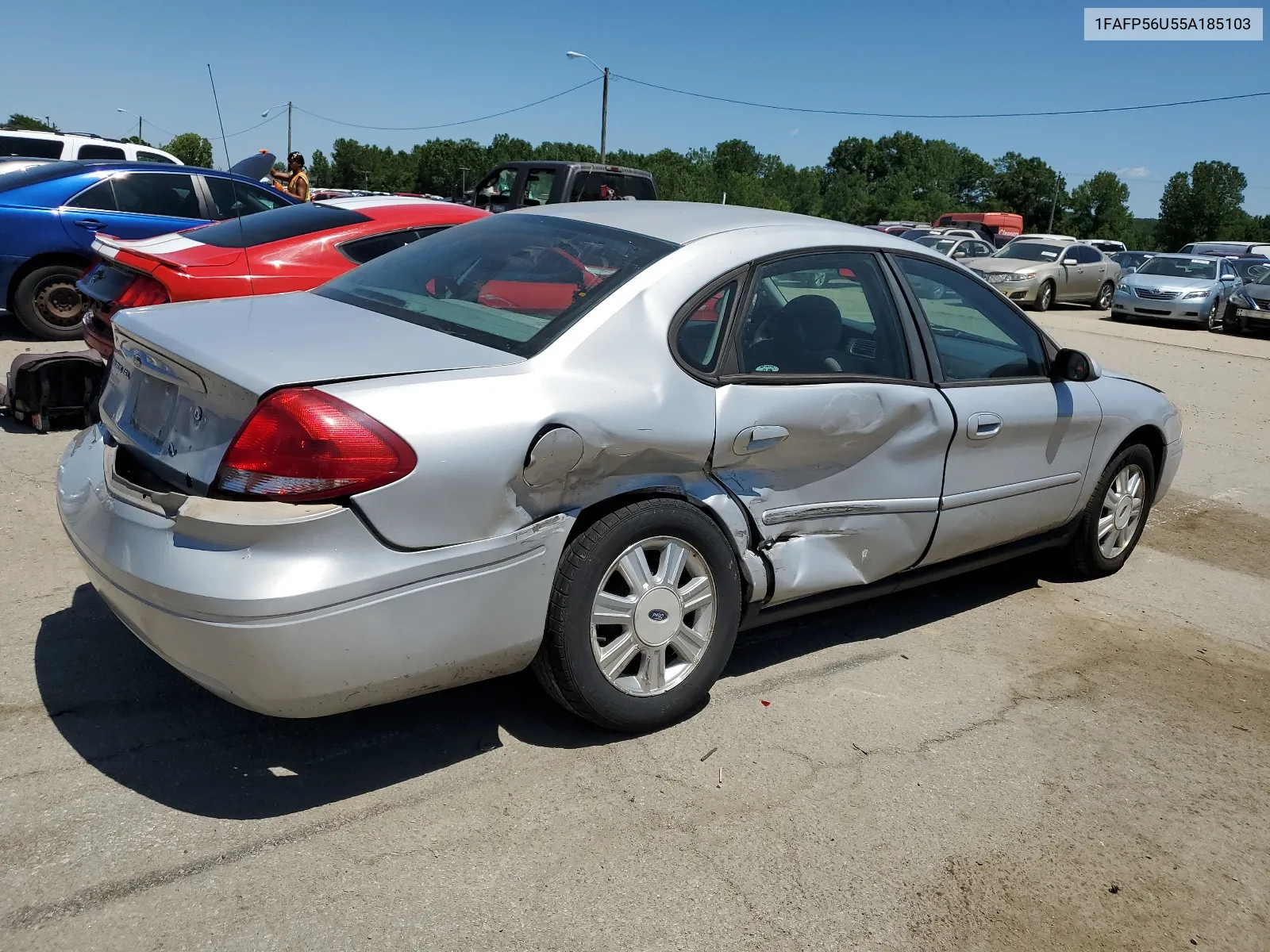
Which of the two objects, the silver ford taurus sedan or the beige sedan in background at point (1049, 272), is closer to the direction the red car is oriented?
the beige sedan in background

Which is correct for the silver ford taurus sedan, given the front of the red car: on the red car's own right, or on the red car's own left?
on the red car's own right

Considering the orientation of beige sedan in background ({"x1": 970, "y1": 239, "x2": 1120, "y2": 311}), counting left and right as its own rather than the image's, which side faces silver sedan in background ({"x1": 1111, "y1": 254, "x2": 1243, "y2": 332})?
left

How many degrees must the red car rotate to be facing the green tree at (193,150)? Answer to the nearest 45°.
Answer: approximately 45° to its left

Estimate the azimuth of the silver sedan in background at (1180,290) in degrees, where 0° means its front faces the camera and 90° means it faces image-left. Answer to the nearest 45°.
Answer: approximately 45°

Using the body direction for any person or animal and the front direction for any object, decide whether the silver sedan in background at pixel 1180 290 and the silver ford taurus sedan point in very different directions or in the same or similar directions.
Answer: very different directions

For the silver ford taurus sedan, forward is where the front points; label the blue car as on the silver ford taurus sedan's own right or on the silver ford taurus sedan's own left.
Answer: on the silver ford taurus sedan's own left

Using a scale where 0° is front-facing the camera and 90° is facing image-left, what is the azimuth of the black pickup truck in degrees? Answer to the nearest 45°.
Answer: approximately 135°

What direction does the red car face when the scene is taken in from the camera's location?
facing away from the viewer and to the right of the viewer

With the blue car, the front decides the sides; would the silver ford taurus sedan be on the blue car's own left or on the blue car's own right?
on the blue car's own right

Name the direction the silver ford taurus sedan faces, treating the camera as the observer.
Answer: facing away from the viewer and to the right of the viewer

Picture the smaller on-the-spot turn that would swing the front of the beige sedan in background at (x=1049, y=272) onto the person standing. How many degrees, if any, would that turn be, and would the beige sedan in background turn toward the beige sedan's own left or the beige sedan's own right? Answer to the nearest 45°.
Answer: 0° — it already faces them

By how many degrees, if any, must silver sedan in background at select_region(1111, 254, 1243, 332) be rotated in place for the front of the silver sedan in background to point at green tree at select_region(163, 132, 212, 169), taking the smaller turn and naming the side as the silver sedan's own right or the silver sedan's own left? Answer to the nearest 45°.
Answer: approximately 45° to the silver sedan's own right
